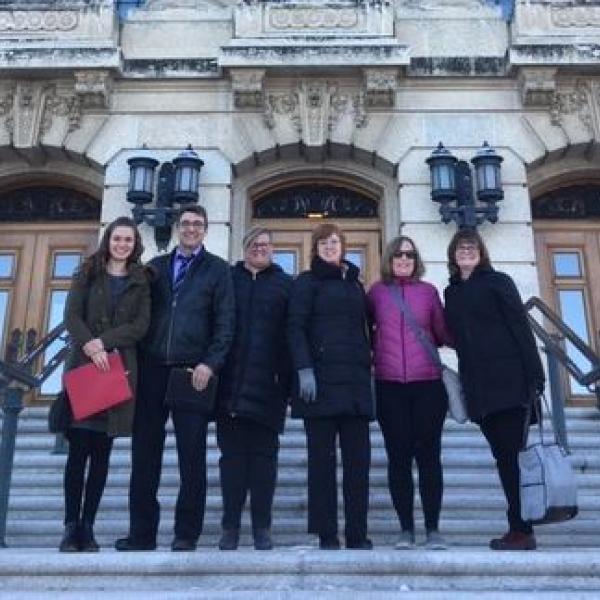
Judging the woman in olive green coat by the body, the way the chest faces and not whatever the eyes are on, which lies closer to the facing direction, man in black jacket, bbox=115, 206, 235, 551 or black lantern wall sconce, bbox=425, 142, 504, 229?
the man in black jacket

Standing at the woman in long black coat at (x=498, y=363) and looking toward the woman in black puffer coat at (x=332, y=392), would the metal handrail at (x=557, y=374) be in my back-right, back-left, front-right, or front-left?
back-right

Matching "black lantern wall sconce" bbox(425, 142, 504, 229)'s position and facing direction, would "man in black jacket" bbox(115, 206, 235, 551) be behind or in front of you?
in front

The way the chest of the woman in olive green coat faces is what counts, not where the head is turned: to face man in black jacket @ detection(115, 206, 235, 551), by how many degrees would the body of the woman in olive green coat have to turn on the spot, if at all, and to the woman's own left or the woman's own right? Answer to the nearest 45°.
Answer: approximately 90° to the woman's own left

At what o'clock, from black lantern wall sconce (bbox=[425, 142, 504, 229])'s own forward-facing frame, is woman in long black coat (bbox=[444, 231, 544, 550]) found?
The woman in long black coat is roughly at 12 o'clock from the black lantern wall sconce.

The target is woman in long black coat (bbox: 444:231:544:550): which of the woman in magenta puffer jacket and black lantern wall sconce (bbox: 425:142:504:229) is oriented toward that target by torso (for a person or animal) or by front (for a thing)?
the black lantern wall sconce

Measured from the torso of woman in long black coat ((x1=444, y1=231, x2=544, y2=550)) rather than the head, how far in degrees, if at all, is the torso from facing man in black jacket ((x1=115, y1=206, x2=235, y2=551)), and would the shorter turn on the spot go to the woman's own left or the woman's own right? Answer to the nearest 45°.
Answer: approximately 45° to the woman's own right

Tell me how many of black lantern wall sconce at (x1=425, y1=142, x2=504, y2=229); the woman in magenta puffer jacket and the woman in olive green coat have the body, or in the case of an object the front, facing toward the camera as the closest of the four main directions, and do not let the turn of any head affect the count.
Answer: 3

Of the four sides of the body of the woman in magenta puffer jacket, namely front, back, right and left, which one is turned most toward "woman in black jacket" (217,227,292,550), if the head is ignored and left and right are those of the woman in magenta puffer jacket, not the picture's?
right

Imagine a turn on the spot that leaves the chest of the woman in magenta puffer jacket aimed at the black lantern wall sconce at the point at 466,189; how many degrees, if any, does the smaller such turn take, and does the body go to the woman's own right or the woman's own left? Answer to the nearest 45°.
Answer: approximately 180°

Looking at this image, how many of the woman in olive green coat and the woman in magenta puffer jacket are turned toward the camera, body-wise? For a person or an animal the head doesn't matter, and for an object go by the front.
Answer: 2
